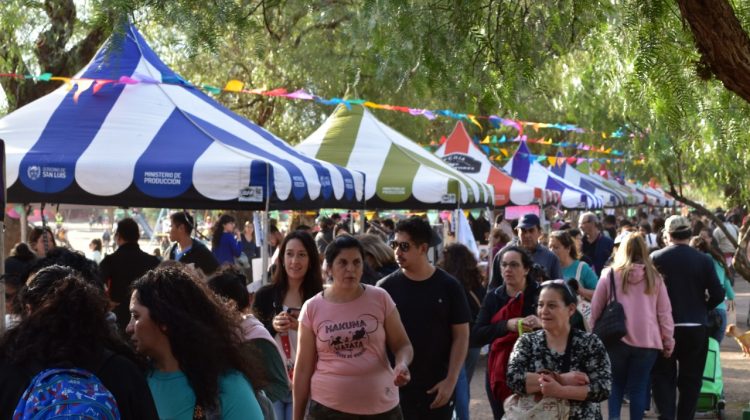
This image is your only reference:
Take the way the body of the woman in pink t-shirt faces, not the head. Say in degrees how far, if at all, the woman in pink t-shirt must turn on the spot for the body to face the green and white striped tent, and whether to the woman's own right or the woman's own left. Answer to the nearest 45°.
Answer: approximately 180°

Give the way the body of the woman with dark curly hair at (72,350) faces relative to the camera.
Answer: away from the camera

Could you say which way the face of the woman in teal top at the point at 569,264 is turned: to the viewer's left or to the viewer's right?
to the viewer's left

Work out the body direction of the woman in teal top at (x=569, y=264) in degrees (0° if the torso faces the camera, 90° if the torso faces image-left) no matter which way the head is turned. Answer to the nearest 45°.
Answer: approximately 45°

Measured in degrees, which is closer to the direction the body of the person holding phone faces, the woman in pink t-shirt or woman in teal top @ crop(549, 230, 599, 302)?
the woman in pink t-shirt

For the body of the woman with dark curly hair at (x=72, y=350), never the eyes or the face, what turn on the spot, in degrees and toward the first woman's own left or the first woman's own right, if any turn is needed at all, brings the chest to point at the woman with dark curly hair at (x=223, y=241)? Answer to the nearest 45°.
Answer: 0° — they already face them

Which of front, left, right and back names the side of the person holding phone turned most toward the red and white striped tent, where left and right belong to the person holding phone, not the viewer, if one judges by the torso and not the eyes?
back

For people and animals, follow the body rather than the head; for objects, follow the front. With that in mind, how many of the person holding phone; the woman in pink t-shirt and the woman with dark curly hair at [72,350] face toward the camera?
2

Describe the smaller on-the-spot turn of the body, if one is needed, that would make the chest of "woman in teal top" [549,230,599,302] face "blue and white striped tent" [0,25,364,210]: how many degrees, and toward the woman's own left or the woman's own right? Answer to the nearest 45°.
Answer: approximately 45° to the woman's own right
